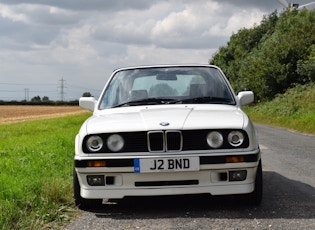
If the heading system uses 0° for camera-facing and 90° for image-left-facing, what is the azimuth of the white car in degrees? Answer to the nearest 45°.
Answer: approximately 0°
